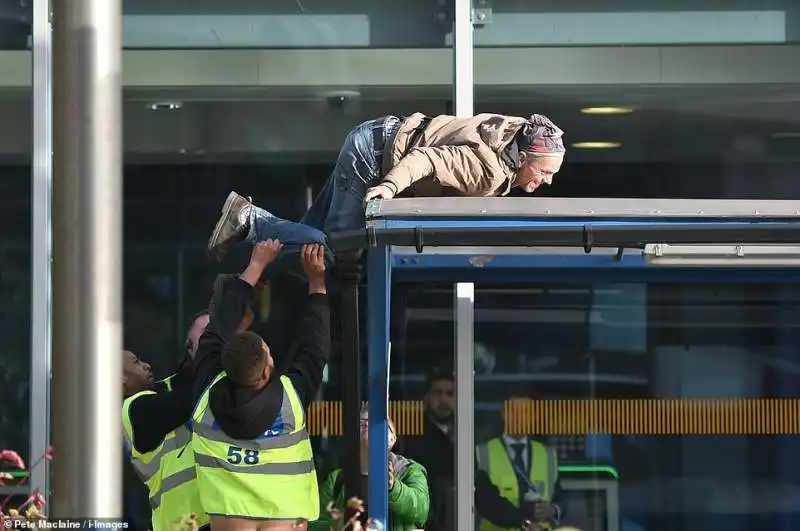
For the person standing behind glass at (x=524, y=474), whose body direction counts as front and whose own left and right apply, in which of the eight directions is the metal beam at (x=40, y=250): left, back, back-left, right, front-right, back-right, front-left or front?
right

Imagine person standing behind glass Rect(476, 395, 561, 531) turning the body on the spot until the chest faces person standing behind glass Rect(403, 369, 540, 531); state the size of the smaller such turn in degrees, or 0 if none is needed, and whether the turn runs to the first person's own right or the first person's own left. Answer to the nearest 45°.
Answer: approximately 90° to the first person's own right

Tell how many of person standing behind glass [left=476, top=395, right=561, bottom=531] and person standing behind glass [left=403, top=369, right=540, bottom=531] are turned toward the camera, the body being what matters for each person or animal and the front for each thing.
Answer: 2

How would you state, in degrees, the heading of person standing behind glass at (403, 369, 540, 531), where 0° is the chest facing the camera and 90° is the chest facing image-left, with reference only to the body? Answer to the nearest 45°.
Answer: approximately 0°

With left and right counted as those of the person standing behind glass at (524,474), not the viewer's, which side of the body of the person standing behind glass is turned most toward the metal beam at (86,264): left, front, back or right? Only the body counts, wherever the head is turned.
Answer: front

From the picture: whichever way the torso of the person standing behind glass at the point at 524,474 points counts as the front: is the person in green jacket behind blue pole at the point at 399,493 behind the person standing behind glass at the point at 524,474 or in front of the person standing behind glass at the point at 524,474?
in front
